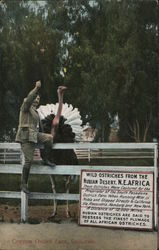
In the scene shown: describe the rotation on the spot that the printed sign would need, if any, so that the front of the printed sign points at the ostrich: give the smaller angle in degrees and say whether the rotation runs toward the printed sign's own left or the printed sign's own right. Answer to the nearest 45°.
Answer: approximately 135° to the printed sign's own right

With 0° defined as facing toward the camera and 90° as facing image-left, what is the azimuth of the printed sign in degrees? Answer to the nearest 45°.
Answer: approximately 0°

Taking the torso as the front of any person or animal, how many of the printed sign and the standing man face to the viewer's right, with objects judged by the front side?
1

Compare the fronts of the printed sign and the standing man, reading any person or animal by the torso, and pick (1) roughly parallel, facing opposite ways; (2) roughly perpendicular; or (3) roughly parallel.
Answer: roughly perpendicular

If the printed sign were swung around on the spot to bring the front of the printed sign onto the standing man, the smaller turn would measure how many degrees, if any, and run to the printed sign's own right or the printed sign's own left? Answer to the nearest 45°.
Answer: approximately 90° to the printed sign's own right

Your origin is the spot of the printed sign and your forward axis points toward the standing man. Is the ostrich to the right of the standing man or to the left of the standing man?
right

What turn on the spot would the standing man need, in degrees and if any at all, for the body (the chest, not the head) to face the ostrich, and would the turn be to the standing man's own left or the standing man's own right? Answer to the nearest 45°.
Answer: approximately 45° to the standing man's own left

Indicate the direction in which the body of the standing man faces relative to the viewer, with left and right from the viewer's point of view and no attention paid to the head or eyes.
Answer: facing to the right of the viewer
